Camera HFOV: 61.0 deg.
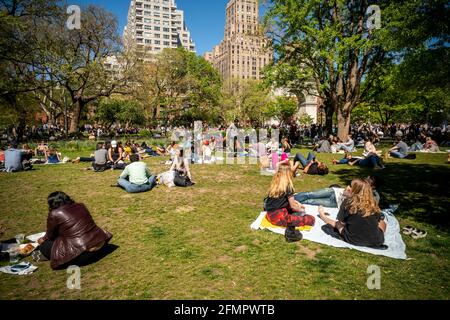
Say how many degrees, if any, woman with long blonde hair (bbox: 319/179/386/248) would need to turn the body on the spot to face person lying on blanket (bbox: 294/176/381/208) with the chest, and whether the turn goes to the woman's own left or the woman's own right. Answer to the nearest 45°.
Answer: approximately 45° to the woman's own right

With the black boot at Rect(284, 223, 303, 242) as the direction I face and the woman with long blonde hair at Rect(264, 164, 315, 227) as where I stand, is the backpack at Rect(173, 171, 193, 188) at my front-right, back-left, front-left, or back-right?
back-right

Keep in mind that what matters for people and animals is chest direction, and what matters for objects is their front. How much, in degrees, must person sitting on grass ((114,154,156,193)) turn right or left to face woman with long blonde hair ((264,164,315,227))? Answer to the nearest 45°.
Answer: approximately 135° to their right

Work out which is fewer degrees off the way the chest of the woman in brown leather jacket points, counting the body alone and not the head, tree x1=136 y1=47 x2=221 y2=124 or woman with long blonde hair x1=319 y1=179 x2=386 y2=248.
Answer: the tree

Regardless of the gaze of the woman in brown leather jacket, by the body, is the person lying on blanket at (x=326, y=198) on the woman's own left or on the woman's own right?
on the woman's own right

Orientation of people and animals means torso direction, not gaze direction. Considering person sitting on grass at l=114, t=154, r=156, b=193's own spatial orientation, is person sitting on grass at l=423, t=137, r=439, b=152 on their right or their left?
on their right

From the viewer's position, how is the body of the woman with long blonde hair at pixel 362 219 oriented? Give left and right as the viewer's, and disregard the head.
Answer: facing away from the viewer and to the left of the viewer

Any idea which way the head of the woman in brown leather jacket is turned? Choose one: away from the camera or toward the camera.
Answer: away from the camera

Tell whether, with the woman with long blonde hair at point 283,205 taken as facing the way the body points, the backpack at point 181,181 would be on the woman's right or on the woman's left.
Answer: on the woman's left

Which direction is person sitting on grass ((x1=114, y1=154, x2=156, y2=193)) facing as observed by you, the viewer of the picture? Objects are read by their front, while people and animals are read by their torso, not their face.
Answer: facing away from the viewer

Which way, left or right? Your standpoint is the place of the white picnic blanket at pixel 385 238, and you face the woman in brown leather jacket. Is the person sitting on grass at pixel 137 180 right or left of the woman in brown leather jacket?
right

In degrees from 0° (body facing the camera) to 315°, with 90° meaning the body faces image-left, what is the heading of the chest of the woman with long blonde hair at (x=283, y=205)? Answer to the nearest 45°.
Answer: approximately 225°

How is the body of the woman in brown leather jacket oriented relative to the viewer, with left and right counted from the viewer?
facing away from the viewer and to the left of the viewer

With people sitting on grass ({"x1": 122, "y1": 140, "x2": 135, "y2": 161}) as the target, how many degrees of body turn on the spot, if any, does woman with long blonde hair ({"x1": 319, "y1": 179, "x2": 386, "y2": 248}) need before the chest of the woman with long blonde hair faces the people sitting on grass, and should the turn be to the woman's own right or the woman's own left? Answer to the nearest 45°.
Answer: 0° — they already face them
